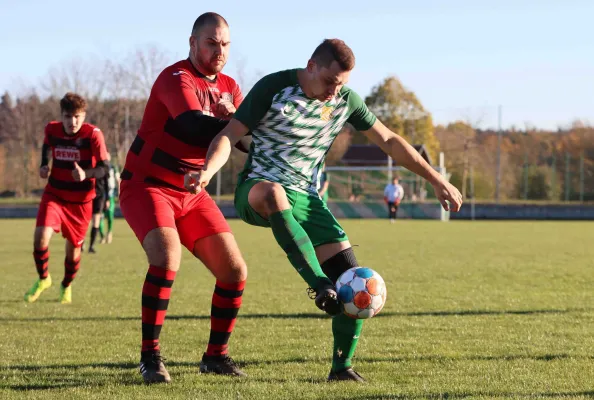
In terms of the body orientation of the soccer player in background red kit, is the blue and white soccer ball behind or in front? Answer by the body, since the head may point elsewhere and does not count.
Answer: in front

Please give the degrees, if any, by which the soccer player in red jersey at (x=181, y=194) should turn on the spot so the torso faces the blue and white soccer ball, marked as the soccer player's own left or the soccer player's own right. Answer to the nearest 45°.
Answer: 0° — they already face it

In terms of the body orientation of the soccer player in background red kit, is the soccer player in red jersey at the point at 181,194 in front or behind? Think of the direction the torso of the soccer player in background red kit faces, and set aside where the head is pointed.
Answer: in front

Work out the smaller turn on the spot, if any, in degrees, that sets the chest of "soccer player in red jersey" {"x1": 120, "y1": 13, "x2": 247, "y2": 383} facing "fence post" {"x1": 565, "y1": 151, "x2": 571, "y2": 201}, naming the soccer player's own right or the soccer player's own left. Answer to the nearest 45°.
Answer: approximately 90° to the soccer player's own left

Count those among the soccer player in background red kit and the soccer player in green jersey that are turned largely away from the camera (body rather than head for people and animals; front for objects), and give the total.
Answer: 0

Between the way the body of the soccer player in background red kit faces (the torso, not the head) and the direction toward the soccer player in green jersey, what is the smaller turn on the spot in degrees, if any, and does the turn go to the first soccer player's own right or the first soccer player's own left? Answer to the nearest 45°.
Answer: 0° — they already face them

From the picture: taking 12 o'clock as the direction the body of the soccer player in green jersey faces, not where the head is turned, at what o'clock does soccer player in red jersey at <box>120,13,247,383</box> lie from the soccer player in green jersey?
The soccer player in red jersey is roughly at 5 o'clock from the soccer player in green jersey.

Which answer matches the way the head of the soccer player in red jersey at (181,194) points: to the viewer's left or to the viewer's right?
to the viewer's right

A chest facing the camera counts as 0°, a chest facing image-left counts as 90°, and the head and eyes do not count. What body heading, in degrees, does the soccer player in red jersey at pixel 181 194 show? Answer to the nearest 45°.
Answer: approximately 315°

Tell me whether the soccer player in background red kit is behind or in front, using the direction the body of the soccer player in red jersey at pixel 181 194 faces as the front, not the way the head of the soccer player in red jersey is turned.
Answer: behind

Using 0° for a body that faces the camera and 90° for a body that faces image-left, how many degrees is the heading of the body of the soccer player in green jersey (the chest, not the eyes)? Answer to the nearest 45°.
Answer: approximately 315°
